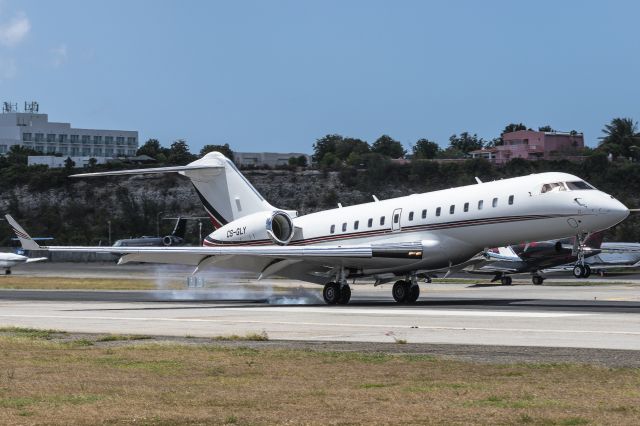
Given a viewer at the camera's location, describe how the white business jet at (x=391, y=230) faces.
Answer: facing the viewer and to the right of the viewer
